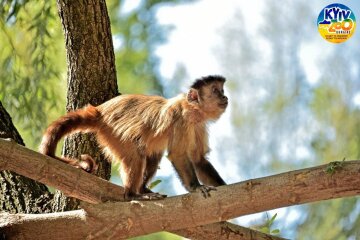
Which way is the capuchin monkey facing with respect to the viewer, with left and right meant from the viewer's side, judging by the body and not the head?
facing to the right of the viewer

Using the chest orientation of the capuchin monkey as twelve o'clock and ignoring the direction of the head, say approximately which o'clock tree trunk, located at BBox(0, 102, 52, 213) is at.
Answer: The tree trunk is roughly at 7 o'clock from the capuchin monkey.
